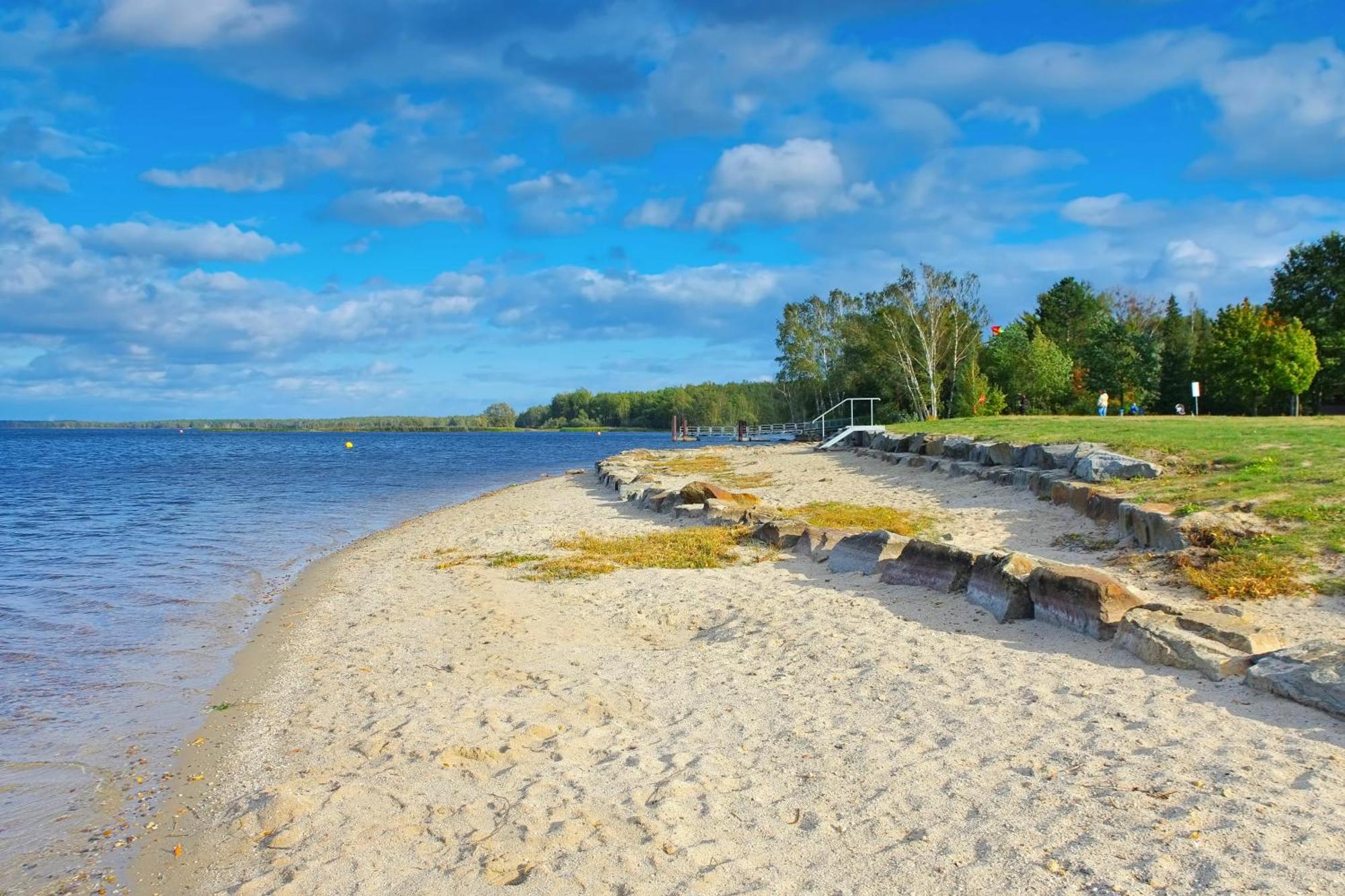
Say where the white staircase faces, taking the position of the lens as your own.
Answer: facing to the left of the viewer

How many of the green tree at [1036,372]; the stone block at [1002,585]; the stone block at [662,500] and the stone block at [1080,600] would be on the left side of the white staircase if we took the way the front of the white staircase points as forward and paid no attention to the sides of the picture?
3

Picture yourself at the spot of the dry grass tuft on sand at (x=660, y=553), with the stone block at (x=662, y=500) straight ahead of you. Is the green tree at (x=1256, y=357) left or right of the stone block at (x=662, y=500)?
right

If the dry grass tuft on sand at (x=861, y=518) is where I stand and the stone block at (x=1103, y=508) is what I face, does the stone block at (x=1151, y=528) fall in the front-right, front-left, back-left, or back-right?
front-right

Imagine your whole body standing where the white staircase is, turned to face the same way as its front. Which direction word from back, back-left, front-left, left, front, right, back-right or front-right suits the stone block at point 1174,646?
left

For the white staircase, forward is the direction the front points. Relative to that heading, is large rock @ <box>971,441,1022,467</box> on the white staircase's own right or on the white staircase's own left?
on the white staircase's own left

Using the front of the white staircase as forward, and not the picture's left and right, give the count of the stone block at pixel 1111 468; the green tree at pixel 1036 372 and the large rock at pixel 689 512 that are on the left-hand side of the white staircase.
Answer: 2

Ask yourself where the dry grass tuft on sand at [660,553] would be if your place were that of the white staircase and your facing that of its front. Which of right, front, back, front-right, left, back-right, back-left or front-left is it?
left

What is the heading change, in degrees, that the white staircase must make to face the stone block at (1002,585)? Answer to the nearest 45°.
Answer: approximately 90° to its left

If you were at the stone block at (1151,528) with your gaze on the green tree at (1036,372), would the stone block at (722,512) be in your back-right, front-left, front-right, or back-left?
front-left

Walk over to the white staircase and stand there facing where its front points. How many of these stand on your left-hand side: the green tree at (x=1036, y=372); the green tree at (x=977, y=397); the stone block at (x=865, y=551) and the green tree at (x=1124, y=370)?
1

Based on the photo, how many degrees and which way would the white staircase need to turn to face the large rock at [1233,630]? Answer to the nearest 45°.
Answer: approximately 90° to its left

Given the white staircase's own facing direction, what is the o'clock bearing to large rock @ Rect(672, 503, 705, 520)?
The large rock is roughly at 9 o'clock from the white staircase.

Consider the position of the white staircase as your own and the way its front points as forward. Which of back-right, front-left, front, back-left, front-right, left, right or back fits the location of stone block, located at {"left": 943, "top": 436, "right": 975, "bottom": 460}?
left

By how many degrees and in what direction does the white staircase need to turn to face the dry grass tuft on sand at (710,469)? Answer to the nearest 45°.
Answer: approximately 45° to its left

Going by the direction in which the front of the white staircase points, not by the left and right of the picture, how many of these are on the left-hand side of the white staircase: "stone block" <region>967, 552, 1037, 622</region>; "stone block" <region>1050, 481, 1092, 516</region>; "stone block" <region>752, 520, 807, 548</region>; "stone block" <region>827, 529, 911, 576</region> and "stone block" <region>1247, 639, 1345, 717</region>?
5

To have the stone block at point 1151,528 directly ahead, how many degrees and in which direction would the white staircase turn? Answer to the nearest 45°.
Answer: approximately 90° to its left

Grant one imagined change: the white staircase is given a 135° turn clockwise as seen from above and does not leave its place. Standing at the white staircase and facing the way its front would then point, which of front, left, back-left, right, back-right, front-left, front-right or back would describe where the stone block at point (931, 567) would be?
back-right

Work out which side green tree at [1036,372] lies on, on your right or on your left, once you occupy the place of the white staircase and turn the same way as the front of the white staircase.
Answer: on your right
